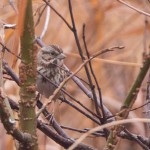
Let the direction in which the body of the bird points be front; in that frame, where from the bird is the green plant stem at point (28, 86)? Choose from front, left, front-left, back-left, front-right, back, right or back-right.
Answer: front-right
